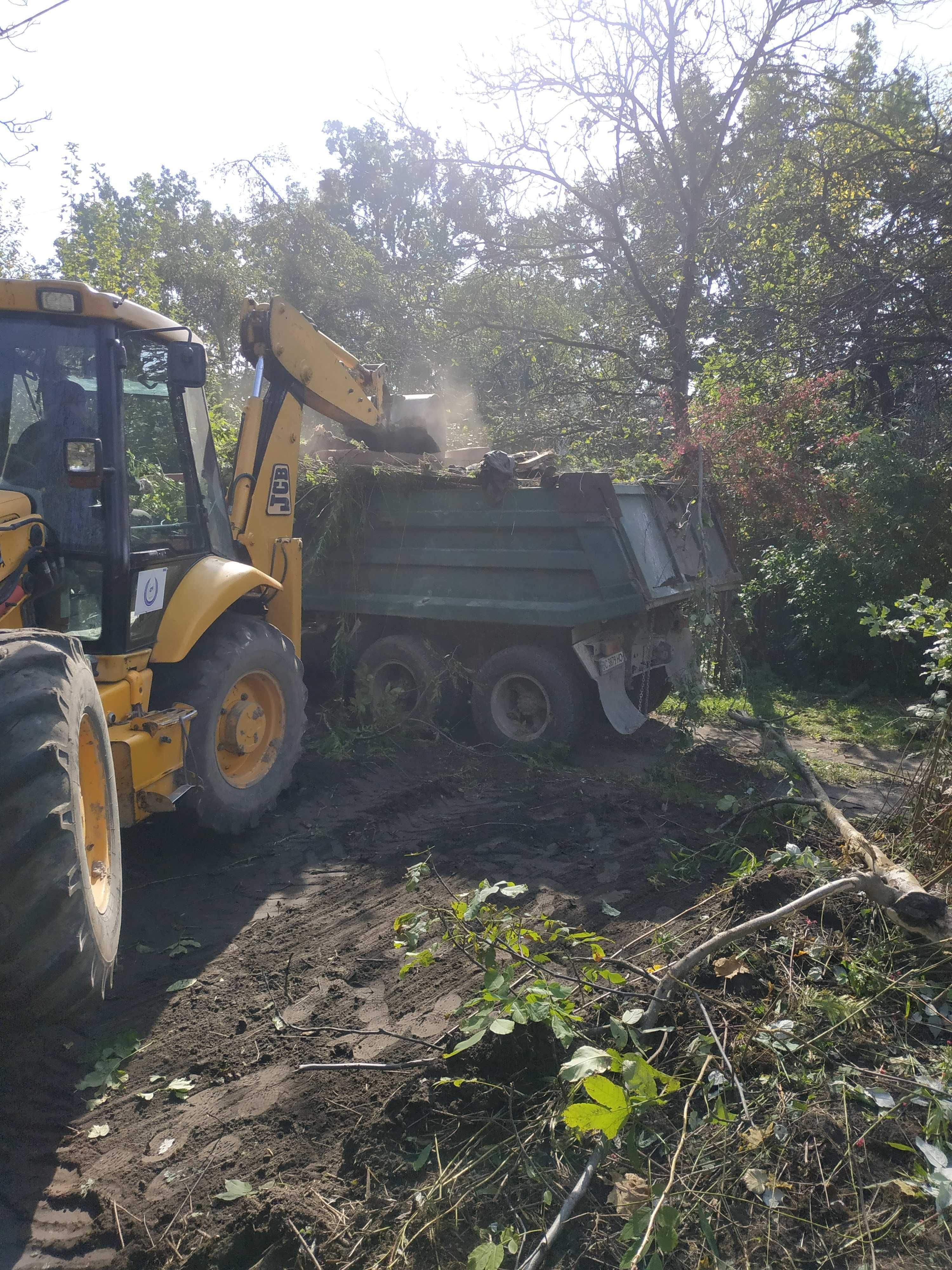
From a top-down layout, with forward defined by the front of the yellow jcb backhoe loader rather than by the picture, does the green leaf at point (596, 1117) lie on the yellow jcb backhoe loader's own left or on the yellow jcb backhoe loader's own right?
on the yellow jcb backhoe loader's own left

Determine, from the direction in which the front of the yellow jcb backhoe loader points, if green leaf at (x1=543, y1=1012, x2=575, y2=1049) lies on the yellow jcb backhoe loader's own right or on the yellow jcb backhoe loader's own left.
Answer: on the yellow jcb backhoe loader's own left

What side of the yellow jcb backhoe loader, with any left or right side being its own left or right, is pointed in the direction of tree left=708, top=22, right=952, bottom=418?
back

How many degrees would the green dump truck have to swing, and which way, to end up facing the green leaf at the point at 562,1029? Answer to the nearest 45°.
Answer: approximately 135° to its left

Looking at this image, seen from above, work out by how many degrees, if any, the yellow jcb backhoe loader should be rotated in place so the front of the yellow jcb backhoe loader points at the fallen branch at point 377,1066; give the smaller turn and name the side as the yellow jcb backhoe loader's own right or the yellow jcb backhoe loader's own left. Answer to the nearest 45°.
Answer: approximately 90° to the yellow jcb backhoe loader's own left

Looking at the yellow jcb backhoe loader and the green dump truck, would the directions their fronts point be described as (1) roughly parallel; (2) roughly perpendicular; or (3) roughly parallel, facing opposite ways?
roughly perpendicular

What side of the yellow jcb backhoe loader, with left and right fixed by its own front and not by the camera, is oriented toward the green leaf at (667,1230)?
left

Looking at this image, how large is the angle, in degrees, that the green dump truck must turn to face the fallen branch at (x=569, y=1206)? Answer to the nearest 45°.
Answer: approximately 135° to its left

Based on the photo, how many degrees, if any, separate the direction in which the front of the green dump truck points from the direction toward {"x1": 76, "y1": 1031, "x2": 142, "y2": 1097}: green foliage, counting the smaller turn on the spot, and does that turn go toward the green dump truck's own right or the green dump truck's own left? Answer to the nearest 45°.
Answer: approximately 135° to the green dump truck's own left

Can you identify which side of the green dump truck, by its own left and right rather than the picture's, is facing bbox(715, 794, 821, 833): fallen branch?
back

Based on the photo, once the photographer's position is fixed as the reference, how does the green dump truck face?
facing away from the viewer and to the left of the viewer
